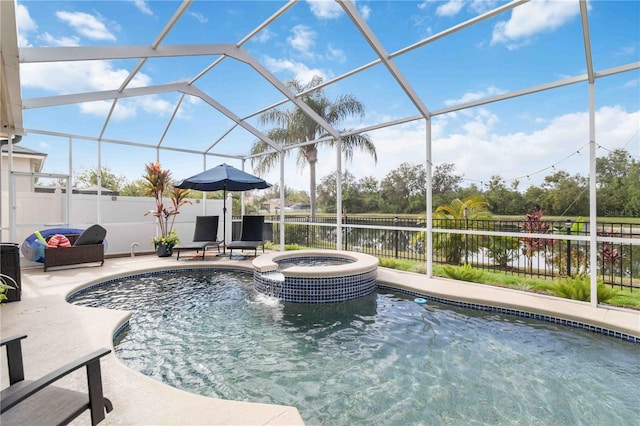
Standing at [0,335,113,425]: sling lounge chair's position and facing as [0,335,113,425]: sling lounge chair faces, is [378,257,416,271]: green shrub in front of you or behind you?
in front

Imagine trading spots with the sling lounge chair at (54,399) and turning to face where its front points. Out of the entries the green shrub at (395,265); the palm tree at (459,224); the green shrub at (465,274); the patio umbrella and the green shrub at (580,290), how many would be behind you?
0

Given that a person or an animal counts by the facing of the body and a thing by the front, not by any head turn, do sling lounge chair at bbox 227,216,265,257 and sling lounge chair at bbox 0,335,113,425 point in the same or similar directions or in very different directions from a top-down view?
very different directions

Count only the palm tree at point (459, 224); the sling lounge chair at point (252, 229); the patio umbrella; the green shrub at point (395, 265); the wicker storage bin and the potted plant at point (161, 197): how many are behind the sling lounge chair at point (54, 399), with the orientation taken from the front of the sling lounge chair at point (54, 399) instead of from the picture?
0

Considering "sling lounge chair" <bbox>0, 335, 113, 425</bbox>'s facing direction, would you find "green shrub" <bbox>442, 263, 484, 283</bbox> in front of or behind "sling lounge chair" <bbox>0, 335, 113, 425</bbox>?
in front

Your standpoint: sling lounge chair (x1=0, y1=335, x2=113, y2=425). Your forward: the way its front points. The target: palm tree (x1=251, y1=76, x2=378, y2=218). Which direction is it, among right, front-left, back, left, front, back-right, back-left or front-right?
front

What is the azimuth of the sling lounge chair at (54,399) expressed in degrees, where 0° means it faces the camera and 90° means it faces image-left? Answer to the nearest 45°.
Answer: approximately 225°

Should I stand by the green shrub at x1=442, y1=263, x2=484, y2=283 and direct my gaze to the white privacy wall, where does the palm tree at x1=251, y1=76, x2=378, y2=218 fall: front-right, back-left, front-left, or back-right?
front-right

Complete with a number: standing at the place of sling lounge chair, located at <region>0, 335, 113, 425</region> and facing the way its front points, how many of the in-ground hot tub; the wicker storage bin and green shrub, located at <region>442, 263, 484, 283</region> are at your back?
0

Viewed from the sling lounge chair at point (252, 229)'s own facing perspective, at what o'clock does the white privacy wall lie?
The white privacy wall is roughly at 2 o'clock from the sling lounge chair.

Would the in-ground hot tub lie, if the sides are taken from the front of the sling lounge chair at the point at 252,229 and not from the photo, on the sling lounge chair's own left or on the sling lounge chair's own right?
on the sling lounge chair's own left

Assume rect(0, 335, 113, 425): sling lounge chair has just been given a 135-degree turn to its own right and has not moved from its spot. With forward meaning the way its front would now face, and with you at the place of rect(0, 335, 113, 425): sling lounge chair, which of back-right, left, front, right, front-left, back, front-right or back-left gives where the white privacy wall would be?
back

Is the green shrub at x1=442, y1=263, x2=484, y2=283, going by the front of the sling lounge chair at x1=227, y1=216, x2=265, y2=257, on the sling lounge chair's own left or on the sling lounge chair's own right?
on the sling lounge chair's own left

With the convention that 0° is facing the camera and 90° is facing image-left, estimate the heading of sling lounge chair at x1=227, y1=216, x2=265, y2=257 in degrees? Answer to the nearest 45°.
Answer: approximately 45°
